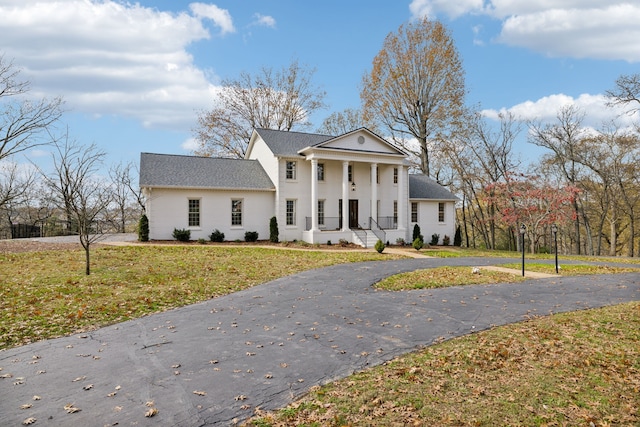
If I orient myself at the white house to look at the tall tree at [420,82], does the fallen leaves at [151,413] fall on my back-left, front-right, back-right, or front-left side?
back-right

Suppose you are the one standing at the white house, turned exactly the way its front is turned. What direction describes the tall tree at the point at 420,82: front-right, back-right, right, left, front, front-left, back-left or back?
left

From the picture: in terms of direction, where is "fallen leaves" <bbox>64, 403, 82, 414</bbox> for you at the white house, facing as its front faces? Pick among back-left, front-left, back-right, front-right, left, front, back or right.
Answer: front-right

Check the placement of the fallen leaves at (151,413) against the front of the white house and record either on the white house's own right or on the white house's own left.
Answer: on the white house's own right

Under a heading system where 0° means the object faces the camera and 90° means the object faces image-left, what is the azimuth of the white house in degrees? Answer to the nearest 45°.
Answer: approximately 315°

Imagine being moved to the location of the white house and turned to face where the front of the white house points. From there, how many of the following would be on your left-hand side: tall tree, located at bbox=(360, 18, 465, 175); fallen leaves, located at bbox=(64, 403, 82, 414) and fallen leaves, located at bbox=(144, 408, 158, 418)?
1
